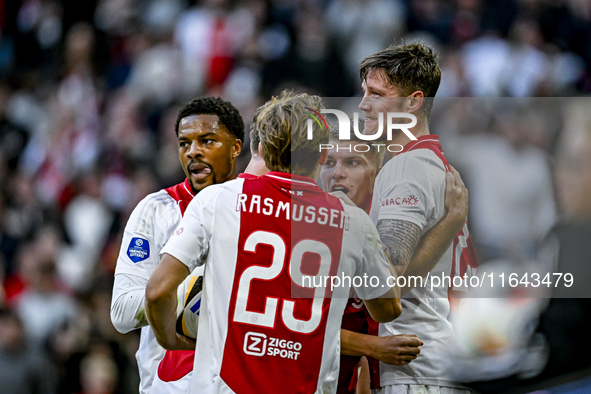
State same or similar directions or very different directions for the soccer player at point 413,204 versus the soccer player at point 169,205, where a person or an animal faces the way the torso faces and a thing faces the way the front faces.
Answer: very different directions

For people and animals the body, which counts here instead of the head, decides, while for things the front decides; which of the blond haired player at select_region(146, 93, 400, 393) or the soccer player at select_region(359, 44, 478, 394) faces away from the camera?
the blond haired player

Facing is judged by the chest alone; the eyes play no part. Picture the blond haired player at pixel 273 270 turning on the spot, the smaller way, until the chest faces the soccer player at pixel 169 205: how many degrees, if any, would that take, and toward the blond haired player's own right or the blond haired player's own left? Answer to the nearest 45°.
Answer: approximately 45° to the blond haired player's own left

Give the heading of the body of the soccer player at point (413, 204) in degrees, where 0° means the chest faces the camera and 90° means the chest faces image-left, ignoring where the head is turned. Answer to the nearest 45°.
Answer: approximately 90°

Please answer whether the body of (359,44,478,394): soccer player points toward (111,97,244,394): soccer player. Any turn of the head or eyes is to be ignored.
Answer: yes

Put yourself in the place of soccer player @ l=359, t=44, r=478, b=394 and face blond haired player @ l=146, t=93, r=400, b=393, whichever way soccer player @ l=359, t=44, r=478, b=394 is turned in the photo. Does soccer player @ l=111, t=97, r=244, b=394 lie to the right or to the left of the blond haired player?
right

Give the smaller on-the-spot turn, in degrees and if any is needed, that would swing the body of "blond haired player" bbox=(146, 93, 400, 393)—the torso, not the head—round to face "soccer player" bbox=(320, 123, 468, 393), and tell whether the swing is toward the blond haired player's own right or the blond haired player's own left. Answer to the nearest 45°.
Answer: approximately 45° to the blond haired player's own right

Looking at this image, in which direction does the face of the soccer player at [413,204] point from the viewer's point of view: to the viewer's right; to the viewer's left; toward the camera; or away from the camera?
to the viewer's left

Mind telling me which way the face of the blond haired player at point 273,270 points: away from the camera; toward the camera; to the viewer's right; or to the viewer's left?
away from the camera

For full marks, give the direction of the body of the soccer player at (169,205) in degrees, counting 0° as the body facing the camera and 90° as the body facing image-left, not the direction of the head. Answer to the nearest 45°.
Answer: approximately 315°

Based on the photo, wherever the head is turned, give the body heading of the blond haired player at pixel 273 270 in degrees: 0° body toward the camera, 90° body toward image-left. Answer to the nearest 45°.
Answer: approximately 180°

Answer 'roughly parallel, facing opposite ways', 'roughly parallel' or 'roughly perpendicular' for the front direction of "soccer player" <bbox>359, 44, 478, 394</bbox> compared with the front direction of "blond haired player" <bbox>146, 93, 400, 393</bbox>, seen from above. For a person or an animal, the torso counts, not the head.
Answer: roughly perpendicular
